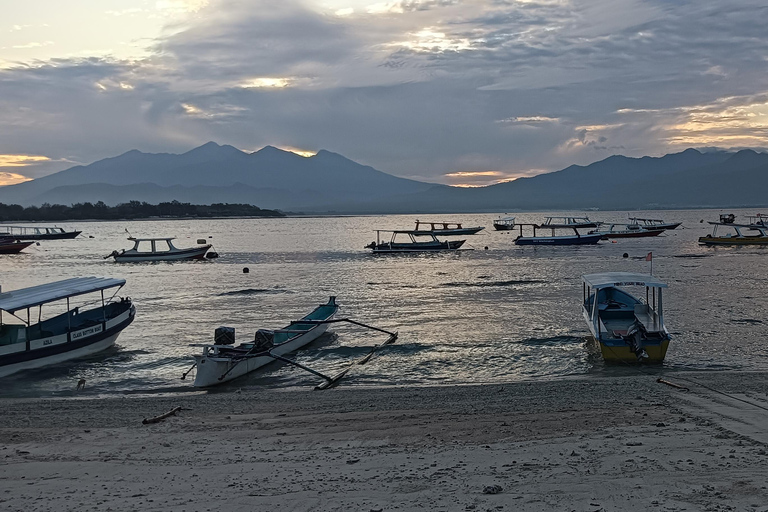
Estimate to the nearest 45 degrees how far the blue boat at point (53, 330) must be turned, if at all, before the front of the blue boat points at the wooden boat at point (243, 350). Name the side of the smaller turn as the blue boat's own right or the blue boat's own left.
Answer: approximately 90° to the blue boat's own right

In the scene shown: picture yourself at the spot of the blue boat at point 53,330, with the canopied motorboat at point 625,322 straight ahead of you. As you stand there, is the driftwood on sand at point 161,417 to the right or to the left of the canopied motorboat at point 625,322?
right

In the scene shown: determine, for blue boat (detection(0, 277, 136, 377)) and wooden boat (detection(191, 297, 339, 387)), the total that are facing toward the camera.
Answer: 0

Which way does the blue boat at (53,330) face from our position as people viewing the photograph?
facing away from the viewer and to the right of the viewer

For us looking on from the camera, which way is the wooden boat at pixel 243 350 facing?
facing away from the viewer and to the right of the viewer

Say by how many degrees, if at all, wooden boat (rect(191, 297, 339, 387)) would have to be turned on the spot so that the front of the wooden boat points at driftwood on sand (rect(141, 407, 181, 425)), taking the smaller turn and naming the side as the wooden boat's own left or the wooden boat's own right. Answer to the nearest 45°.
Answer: approximately 135° to the wooden boat's own right

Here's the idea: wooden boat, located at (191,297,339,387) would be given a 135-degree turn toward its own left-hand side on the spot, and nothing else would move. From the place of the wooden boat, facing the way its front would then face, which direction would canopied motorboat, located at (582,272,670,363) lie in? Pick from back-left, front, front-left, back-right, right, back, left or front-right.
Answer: back

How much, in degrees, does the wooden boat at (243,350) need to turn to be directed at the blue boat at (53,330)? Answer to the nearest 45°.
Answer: approximately 90° to its left
